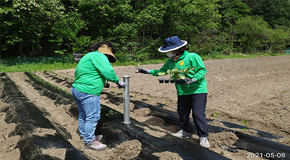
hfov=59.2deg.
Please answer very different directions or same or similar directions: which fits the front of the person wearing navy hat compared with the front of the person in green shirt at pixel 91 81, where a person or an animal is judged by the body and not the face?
very different directions

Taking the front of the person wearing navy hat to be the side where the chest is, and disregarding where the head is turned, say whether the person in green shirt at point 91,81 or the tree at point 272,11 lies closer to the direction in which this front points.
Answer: the person in green shirt

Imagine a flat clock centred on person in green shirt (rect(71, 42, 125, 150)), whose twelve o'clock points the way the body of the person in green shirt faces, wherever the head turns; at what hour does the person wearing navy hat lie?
The person wearing navy hat is roughly at 12 o'clock from the person in green shirt.

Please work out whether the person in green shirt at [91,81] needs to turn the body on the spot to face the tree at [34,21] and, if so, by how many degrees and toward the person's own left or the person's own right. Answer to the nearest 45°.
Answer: approximately 90° to the person's own left

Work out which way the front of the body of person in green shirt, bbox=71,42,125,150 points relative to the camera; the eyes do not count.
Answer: to the viewer's right

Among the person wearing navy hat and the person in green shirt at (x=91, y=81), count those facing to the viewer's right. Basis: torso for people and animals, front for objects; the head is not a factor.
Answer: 1

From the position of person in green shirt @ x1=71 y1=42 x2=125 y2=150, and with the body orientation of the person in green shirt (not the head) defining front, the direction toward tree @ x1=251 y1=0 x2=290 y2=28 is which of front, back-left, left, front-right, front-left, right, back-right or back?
front-left

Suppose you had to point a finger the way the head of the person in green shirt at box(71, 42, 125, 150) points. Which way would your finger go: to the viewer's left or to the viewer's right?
to the viewer's right

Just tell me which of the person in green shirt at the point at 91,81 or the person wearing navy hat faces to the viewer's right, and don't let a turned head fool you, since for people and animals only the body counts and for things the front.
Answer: the person in green shirt

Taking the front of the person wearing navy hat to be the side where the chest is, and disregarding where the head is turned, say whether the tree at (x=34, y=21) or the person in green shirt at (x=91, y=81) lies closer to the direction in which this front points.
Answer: the person in green shirt
